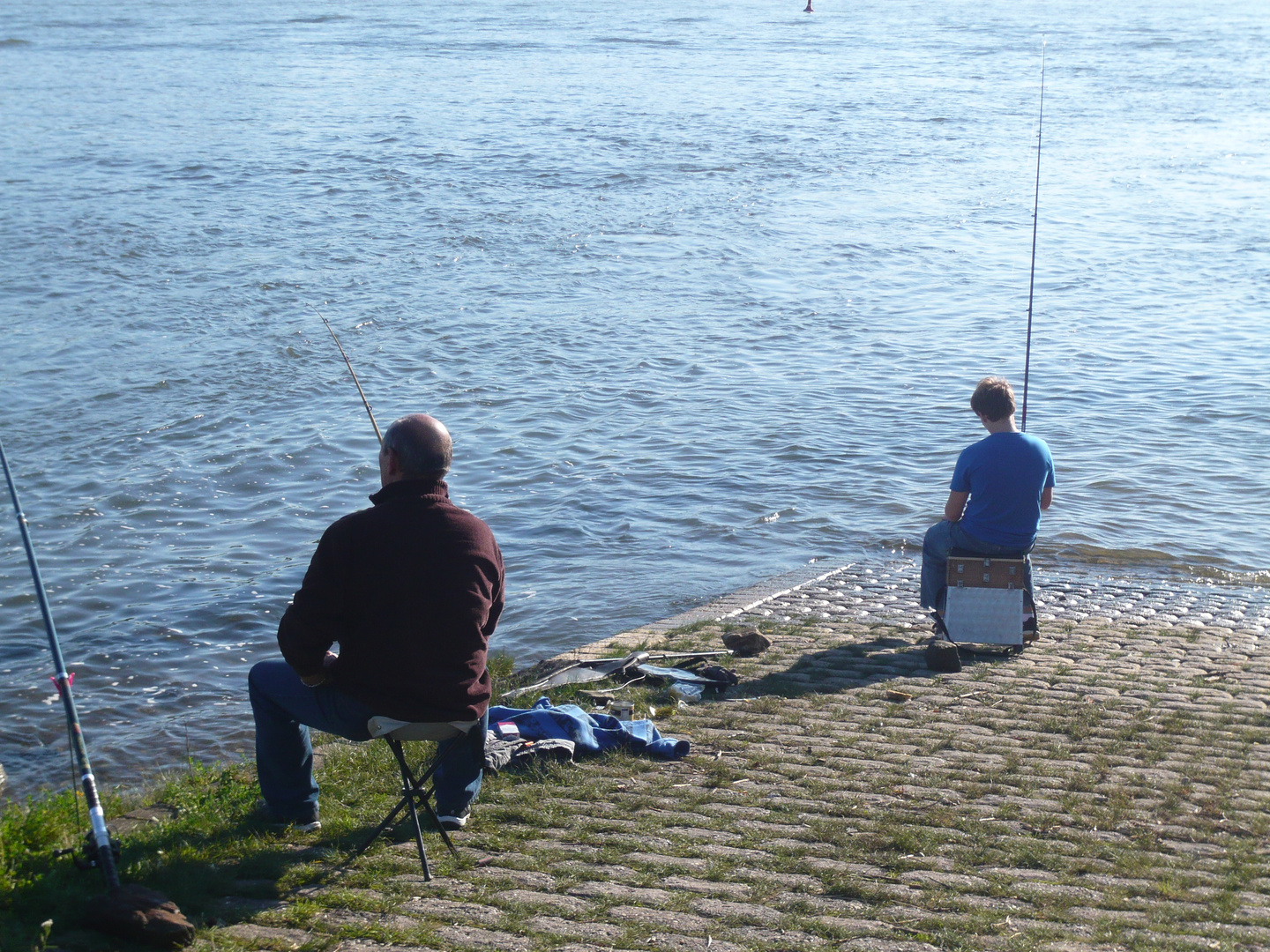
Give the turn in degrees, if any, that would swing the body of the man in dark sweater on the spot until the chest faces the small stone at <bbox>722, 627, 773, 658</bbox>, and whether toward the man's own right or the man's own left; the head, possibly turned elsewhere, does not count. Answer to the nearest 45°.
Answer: approximately 90° to the man's own right

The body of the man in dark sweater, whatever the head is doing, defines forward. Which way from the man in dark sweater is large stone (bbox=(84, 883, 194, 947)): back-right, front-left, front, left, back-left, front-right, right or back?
left

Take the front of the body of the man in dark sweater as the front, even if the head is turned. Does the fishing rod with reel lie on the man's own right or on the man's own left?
on the man's own left

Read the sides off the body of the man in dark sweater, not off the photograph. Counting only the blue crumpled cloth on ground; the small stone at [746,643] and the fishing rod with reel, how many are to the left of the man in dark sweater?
1

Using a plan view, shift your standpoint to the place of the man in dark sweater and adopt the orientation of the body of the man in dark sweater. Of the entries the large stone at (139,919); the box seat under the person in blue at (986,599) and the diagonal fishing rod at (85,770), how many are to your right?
1

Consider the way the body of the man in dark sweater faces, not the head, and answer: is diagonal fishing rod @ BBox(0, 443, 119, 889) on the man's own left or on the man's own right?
on the man's own left

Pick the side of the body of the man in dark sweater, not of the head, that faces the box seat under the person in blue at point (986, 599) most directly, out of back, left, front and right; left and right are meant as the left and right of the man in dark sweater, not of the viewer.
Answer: right

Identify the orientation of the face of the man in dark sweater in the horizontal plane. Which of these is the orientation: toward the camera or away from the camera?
away from the camera

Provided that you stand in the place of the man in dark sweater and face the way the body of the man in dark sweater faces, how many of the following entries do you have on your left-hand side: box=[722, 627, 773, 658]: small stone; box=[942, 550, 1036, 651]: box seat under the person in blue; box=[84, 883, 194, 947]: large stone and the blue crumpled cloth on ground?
1

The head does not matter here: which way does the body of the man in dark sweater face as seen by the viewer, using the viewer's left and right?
facing away from the viewer and to the left of the viewer

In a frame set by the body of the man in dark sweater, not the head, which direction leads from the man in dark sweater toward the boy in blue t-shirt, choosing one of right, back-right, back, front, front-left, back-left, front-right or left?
right
